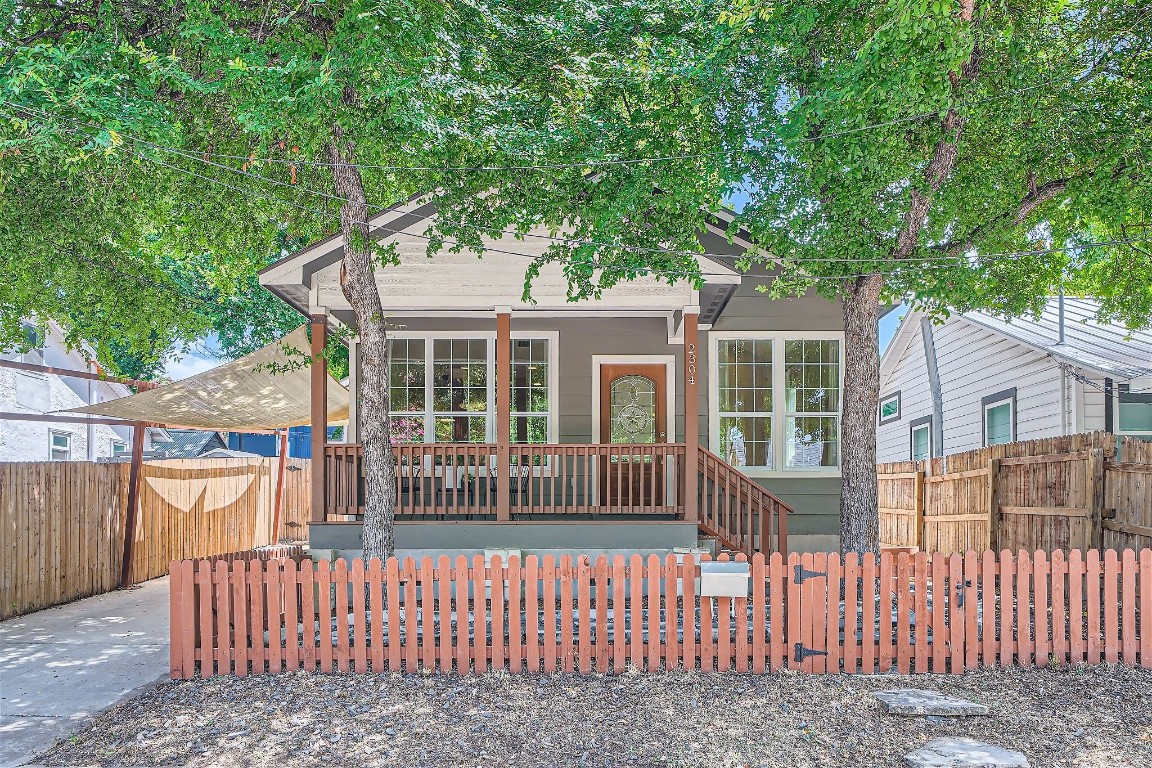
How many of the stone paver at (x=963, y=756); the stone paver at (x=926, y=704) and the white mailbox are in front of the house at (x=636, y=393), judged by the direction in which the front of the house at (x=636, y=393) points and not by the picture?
3

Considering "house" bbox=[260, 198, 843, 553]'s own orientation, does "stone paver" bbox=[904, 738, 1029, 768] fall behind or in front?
in front

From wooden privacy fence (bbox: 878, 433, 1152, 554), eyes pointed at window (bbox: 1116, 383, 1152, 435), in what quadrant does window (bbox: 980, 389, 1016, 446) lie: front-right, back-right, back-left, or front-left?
front-left

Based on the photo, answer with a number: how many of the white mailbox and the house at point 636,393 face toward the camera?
2

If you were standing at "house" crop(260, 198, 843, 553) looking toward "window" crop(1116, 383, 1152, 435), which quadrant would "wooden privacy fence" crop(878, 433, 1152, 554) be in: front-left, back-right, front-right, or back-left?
front-right

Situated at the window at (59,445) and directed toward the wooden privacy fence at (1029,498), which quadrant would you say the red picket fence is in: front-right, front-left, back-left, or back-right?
front-right

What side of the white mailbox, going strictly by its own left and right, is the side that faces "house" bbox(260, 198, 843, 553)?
back

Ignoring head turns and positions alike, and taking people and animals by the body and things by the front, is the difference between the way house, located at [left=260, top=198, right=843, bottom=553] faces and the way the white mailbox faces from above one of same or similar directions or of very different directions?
same or similar directions

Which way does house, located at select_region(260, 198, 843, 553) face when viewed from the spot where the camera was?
facing the viewer
